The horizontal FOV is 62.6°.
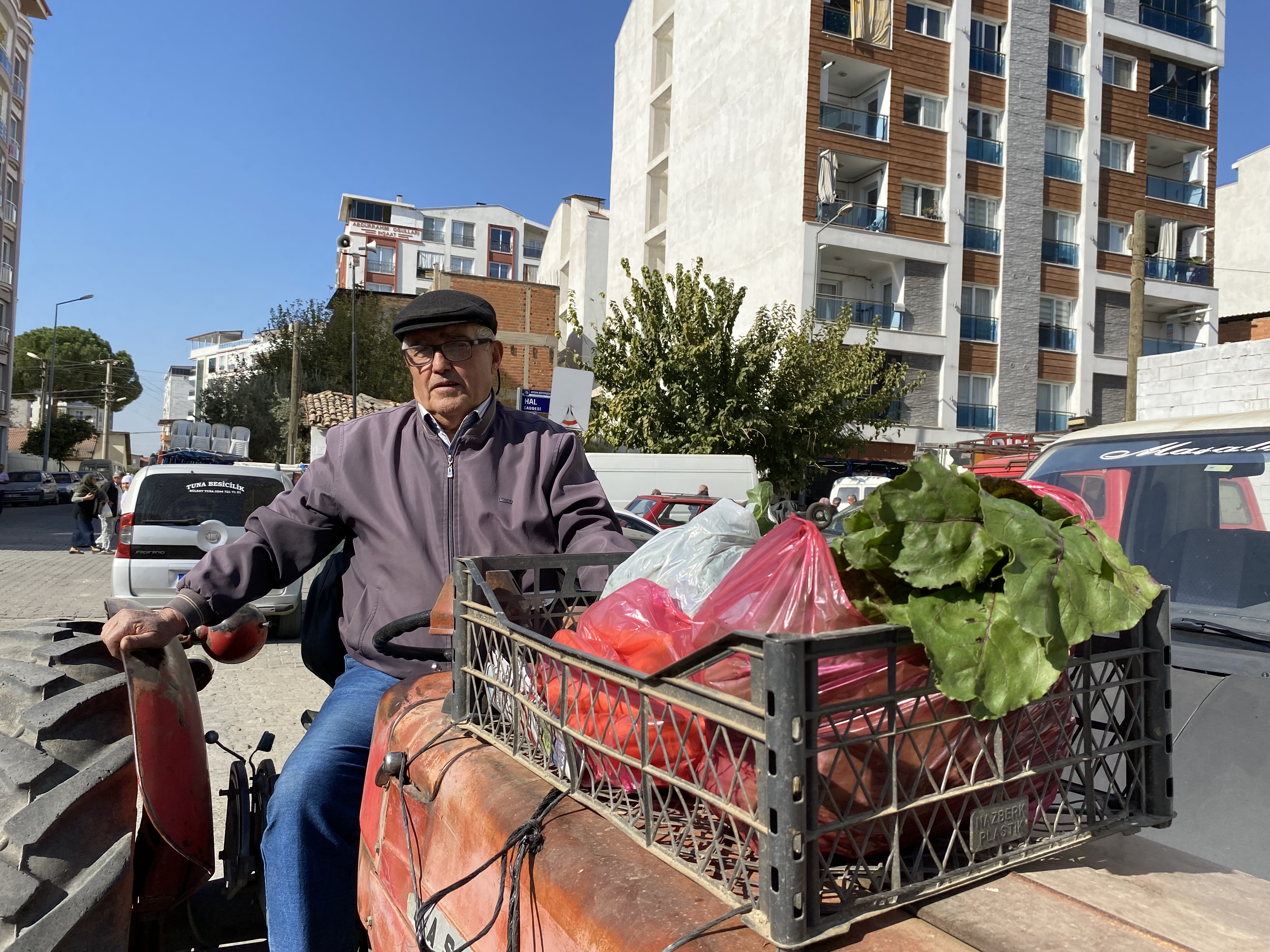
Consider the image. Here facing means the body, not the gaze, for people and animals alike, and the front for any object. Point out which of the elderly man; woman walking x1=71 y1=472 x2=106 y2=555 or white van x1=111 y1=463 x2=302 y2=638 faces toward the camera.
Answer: the elderly man

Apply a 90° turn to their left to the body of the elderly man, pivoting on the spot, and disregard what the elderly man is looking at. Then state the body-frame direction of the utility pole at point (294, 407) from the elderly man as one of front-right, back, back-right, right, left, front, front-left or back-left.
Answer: left

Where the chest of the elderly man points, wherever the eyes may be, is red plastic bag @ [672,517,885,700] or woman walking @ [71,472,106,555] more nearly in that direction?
the red plastic bag

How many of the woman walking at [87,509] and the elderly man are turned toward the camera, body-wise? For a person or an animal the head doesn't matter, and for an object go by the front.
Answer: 1

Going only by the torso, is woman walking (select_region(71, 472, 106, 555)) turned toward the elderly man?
no

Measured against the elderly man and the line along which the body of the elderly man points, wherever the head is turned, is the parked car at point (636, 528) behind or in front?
behind

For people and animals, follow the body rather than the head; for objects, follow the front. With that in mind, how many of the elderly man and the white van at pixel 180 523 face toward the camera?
1

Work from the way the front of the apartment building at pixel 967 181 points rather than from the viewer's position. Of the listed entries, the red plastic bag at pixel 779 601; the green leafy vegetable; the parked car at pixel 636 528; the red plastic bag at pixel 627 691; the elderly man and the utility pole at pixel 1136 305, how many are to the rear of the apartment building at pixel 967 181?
0

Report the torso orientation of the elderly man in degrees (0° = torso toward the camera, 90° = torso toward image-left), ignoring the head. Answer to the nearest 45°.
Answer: approximately 0°

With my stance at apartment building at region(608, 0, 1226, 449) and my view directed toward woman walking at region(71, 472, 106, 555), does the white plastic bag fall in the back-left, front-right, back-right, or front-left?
front-left

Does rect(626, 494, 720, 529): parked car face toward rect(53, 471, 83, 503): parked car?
no

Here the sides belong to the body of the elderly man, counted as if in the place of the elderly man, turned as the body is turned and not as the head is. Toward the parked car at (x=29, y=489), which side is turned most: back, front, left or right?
back

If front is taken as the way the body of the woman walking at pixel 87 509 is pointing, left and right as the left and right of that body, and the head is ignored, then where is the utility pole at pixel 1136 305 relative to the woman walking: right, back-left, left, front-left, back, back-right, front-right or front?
front-right

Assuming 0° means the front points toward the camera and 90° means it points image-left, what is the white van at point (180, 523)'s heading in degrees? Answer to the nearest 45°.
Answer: approximately 180°
